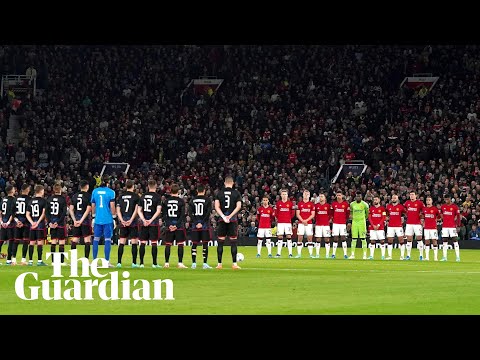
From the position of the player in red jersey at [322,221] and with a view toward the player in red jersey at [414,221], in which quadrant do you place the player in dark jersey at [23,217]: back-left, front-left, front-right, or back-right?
back-right

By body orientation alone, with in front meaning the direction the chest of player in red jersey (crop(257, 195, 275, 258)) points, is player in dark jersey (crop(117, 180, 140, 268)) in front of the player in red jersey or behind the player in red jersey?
in front

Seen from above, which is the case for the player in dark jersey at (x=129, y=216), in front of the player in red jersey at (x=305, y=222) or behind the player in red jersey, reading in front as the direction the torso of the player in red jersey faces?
in front

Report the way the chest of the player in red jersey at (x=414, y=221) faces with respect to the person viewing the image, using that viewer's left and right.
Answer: facing the viewer

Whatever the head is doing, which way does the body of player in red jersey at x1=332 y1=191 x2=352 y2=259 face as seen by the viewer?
toward the camera

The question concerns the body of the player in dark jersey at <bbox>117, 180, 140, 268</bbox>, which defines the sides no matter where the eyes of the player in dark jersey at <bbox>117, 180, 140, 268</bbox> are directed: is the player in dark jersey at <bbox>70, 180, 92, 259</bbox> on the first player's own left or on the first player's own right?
on the first player's own left

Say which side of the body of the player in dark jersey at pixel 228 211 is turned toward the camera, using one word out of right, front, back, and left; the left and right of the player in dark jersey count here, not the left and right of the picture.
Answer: back

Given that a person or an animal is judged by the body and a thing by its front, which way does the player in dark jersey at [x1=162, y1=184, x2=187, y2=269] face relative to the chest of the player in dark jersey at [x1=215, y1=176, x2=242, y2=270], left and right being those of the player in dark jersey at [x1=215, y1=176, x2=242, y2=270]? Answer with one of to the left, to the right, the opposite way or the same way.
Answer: the same way

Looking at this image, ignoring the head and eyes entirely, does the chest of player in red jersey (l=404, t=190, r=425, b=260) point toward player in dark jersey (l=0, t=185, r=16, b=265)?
no

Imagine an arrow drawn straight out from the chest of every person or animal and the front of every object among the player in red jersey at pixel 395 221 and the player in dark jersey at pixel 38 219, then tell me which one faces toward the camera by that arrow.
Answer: the player in red jersey

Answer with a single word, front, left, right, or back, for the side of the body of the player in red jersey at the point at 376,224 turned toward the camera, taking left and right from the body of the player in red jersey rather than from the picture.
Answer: front

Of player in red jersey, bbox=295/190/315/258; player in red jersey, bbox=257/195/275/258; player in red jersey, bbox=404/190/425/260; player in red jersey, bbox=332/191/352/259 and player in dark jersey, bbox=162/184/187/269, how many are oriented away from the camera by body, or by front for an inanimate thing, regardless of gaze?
1

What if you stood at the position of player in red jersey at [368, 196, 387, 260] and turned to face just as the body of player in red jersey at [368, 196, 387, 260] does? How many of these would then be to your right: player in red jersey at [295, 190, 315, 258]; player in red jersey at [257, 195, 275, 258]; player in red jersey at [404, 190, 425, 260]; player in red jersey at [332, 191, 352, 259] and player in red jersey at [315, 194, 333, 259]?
4

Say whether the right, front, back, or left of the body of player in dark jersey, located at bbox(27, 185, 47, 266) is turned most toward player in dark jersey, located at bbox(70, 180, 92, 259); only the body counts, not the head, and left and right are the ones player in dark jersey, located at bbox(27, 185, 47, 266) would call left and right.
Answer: right
